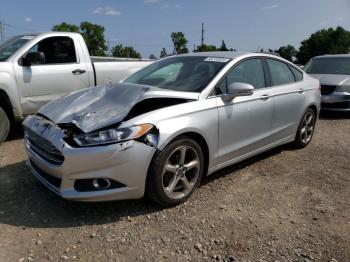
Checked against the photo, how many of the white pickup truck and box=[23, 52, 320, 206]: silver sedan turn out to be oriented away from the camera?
0

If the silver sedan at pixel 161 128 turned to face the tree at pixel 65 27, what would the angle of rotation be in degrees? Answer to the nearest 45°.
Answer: approximately 135° to its right

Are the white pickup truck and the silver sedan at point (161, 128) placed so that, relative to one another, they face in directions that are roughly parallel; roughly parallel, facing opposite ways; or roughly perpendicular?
roughly parallel

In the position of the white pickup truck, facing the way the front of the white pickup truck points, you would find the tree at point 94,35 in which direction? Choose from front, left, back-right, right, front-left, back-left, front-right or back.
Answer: back-right

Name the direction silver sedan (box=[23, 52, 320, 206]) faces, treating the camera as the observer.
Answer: facing the viewer and to the left of the viewer

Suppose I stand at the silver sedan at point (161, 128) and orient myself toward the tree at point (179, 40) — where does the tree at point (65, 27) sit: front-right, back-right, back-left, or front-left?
front-left

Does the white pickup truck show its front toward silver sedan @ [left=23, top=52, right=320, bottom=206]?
no

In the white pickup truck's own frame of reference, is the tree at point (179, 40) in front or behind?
behind

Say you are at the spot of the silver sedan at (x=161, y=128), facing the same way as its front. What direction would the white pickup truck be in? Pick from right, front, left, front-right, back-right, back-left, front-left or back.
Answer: right

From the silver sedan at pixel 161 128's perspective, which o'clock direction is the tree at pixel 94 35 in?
The tree is roughly at 4 o'clock from the silver sedan.

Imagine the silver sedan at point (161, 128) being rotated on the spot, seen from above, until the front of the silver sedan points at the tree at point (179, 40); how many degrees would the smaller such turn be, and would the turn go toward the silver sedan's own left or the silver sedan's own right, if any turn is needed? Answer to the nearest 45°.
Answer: approximately 135° to the silver sedan's own right
